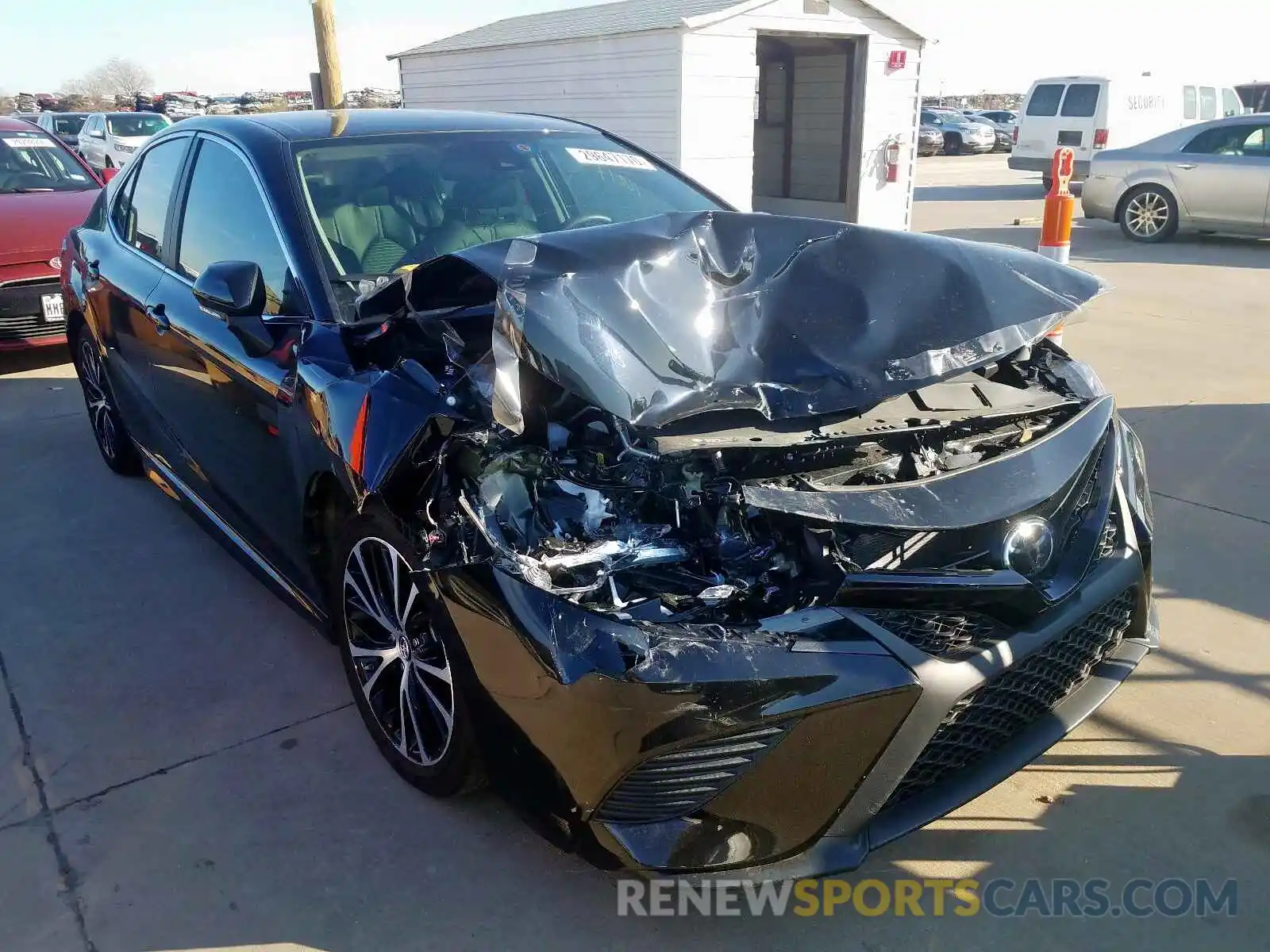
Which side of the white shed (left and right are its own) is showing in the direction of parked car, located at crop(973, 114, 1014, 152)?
left

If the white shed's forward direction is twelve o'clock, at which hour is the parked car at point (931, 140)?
The parked car is roughly at 8 o'clock from the white shed.

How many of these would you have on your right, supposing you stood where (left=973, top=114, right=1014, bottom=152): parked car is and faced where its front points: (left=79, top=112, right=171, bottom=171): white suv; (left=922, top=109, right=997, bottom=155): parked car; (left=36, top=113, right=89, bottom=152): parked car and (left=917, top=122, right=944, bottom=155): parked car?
4

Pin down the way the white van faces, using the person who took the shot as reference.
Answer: facing away from the viewer and to the right of the viewer

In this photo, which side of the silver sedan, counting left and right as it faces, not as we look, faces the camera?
right

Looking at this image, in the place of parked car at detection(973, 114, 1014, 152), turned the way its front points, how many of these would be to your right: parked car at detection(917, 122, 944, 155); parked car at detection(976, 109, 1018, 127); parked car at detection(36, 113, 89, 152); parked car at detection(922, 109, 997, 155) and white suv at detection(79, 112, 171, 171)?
4

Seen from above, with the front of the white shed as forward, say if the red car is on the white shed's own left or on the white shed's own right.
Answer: on the white shed's own right

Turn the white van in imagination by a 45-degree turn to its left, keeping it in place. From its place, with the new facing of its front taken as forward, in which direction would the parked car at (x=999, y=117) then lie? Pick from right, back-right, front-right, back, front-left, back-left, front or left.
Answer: front

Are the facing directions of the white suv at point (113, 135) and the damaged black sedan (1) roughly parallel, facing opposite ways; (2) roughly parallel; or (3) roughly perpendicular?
roughly parallel

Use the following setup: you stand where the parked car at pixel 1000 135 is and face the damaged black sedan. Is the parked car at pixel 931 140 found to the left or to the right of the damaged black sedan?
right

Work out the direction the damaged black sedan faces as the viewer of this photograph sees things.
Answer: facing the viewer and to the right of the viewer

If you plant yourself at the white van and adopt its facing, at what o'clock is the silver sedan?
The silver sedan is roughly at 4 o'clock from the white van.

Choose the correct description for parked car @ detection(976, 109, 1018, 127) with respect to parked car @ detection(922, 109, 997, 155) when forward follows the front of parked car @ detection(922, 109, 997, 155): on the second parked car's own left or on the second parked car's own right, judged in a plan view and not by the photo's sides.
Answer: on the second parked car's own left

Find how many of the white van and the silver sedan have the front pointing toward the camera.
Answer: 0

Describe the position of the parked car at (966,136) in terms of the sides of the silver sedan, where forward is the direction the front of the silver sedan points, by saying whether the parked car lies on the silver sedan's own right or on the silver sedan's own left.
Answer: on the silver sedan's own left

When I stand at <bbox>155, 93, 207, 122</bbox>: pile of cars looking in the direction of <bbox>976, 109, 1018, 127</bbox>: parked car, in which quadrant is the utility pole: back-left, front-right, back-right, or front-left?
front-right
